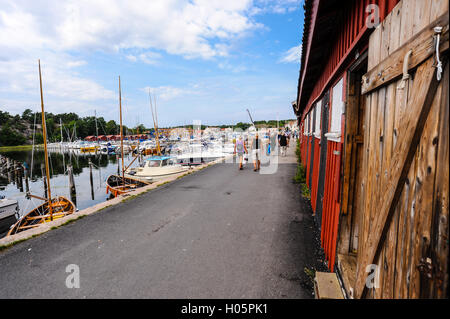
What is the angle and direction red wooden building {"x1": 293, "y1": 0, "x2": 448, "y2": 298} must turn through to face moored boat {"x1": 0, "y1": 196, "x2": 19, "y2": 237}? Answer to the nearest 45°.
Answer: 0° — it already faces it

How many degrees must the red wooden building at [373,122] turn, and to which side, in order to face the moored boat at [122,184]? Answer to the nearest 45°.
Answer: approximately 45° to its right

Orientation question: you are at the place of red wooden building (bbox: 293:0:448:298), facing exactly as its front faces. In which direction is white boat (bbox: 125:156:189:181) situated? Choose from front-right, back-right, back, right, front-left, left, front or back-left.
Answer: front-right

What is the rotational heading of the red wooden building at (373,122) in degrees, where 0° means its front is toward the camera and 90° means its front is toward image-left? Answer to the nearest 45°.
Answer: approximately 90°
